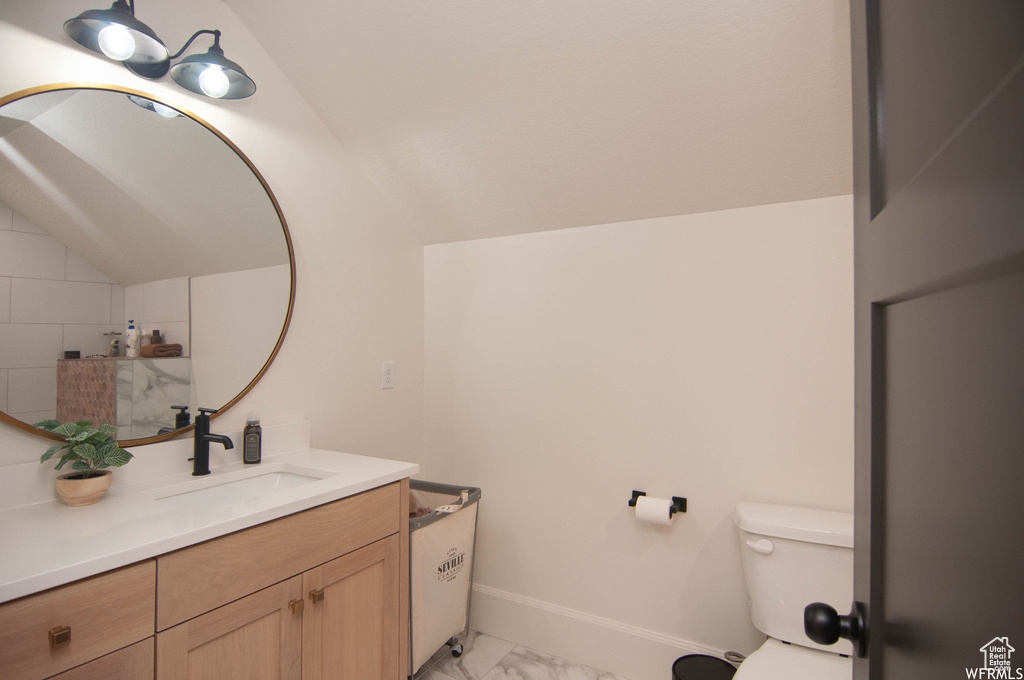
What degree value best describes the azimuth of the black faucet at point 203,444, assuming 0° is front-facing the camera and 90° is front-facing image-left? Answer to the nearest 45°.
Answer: approximately 315°

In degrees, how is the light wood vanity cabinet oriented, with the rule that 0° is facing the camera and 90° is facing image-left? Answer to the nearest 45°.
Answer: approximately 315°

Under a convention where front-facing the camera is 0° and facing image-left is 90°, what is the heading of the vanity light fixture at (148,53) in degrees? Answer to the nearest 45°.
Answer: approximately 315°

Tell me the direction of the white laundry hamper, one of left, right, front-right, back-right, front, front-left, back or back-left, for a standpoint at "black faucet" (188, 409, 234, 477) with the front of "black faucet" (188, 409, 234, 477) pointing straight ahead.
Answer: front-left
